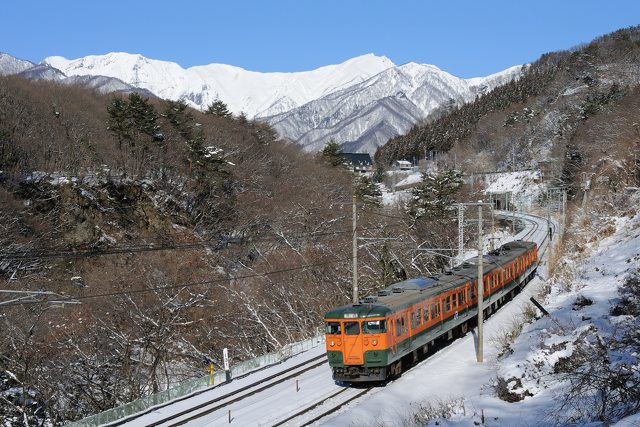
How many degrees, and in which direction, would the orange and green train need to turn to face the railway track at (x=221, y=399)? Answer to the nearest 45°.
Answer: approximately 45° to its right

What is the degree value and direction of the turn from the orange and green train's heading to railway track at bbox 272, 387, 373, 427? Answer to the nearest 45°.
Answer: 0° — it already faces it

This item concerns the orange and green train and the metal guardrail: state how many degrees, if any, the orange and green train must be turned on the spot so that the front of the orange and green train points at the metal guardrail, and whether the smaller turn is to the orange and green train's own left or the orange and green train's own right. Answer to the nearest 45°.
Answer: approximately 45° to the orange and green train's own right

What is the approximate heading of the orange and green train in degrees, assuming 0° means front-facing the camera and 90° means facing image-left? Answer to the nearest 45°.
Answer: approximately 45°
